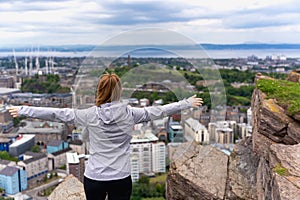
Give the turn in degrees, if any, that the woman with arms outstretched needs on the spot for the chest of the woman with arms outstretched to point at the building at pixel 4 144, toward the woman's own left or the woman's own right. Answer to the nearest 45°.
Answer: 0° — they already face it

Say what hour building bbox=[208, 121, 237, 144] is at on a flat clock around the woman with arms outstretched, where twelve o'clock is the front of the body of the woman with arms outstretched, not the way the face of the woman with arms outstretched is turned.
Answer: The building is roughly at 1 o'clock from the woman with arms outstretched.

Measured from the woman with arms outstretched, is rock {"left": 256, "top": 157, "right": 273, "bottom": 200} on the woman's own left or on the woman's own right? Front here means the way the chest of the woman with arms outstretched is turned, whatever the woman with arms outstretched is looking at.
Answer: on the woman's own right

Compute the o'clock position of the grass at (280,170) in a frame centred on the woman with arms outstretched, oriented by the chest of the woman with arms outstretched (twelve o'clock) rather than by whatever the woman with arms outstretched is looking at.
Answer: The grass is roughly at 3 o'clock from the woman with arms outstretched.

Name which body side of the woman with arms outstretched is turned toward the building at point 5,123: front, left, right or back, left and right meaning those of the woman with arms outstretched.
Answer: front

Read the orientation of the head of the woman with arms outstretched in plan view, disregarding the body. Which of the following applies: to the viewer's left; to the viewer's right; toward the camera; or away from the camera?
away from the camera

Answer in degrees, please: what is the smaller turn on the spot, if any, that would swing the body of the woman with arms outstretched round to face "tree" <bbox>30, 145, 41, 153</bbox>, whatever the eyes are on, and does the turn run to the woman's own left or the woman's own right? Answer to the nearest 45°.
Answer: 0° — they already face it

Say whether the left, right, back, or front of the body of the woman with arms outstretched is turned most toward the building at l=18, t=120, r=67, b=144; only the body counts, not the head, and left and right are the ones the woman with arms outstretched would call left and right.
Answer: front

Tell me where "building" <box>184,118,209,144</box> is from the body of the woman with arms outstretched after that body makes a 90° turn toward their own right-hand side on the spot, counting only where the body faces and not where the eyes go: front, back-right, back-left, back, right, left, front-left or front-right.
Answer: front-left

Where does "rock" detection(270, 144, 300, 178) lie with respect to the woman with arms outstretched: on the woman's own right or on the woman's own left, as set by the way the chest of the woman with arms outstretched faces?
on the woman's own right

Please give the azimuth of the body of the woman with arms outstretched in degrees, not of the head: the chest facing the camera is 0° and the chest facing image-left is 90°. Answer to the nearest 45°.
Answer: approximately 180°

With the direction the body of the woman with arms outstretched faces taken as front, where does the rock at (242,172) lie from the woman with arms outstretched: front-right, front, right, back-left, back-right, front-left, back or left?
front-right

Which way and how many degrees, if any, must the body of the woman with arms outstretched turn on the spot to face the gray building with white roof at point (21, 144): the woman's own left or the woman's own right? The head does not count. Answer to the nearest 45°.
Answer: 0° — they already face it
